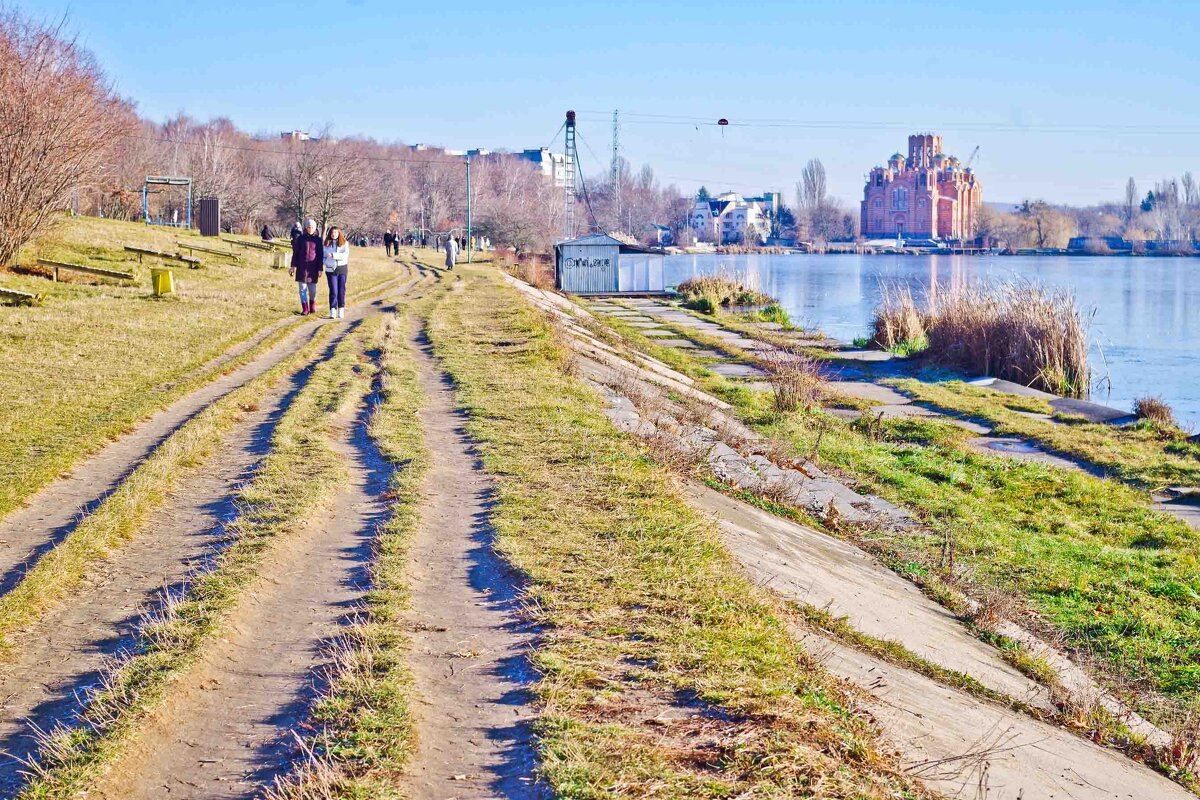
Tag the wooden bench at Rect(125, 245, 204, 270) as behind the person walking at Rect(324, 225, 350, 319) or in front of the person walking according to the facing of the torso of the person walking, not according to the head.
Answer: behind

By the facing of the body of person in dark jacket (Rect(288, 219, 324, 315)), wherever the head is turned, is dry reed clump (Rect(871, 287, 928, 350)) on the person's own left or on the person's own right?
on the person's own left

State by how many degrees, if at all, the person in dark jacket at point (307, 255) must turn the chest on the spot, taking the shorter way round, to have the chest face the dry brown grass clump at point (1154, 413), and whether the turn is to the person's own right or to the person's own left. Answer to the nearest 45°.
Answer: approximately 90° to the person's own left

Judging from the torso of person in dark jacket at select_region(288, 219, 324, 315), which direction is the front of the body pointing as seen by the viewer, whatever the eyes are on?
toward the camera

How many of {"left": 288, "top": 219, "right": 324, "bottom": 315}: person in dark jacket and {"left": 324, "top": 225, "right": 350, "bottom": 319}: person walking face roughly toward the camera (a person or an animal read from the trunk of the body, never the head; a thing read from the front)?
2

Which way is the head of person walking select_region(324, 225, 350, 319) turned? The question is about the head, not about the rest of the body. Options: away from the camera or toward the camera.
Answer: toward the camera

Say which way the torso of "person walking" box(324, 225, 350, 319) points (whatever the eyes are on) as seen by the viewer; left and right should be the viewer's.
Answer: facing the viewer

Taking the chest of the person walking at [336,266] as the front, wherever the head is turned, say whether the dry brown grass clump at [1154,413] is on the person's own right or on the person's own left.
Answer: on the person's own left

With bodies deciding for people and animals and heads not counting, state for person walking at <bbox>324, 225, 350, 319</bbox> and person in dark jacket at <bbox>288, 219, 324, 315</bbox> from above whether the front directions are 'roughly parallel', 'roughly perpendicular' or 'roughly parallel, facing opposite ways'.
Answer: roughly parallel

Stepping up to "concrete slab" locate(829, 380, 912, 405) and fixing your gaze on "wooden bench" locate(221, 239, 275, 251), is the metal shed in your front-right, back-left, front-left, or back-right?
front-right

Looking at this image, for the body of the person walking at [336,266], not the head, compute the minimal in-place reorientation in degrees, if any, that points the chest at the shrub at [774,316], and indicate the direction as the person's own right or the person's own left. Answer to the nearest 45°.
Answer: approximately 135° to the person's own left

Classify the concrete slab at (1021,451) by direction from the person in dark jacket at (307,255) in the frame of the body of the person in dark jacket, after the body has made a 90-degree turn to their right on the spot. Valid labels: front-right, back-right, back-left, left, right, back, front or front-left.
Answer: back-left

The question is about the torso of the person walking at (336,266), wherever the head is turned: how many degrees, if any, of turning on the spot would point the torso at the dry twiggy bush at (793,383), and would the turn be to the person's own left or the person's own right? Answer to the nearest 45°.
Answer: approximately 45° to the person's own left

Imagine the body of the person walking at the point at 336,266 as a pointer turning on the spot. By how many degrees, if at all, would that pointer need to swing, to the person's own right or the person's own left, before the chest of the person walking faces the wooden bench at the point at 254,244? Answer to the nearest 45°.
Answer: approximately 180°
